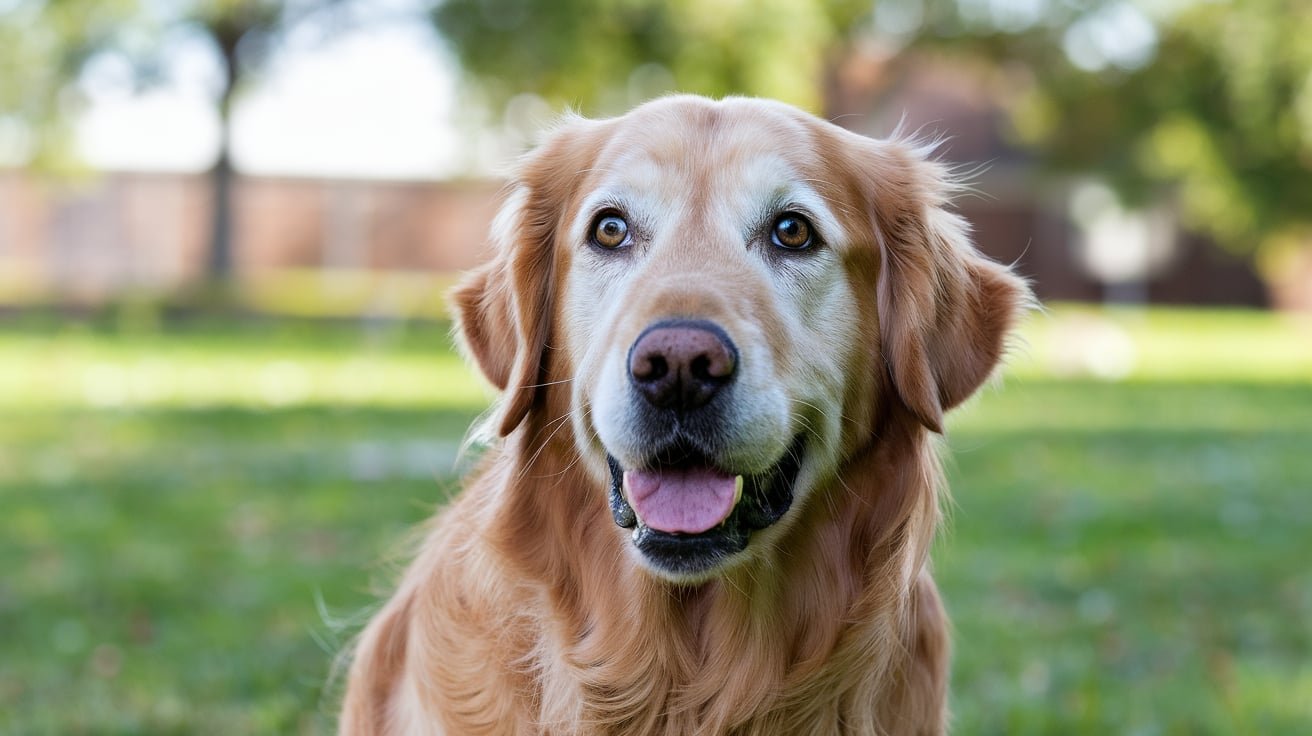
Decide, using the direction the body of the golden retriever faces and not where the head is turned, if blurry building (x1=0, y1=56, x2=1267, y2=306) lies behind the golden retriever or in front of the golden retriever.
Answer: behind

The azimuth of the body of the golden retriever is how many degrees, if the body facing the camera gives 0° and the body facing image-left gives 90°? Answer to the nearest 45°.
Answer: approximately 0°

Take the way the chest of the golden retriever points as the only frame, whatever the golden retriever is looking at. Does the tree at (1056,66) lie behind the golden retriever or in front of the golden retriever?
behind

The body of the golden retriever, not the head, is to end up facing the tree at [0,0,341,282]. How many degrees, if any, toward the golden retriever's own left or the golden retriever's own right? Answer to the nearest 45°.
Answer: approximately 135° to the golden retriever's own right

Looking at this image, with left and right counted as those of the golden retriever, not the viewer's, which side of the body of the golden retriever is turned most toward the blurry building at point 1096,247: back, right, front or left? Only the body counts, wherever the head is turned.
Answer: back
